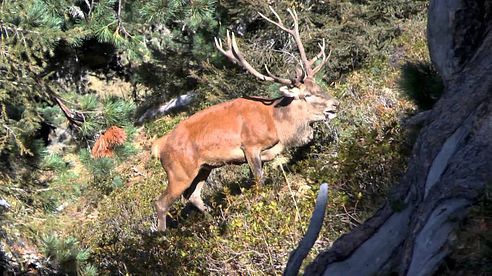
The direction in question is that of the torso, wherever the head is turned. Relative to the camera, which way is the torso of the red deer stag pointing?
to the viewer's right

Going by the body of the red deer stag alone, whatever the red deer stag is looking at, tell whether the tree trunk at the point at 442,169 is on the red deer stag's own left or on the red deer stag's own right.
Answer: on the red deer stag's own right
